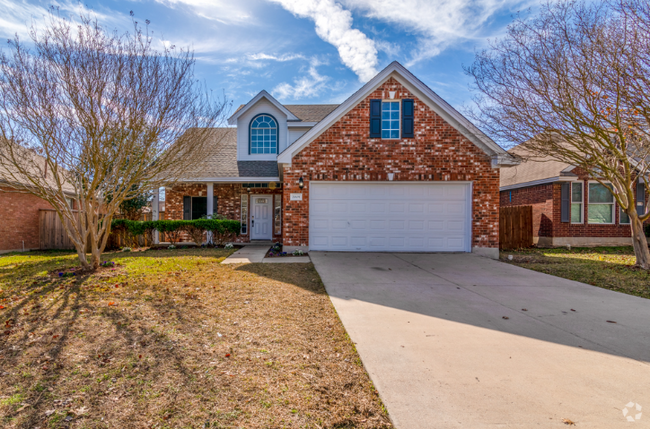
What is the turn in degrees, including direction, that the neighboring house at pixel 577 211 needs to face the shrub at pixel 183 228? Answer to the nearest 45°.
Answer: approximately 45° to its right

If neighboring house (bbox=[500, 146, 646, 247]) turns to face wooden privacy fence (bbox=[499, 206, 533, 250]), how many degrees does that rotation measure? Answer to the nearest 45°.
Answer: approximately 45° to its right

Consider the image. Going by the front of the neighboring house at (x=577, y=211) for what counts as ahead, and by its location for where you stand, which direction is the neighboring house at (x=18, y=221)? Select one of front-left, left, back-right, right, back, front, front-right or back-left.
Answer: front-right

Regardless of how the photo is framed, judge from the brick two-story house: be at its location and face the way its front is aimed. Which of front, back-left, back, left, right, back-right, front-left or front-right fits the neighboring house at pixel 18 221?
right

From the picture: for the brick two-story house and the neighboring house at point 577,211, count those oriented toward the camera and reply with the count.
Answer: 2

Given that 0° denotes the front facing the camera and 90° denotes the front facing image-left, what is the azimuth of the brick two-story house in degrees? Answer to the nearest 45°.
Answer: approximately 0°

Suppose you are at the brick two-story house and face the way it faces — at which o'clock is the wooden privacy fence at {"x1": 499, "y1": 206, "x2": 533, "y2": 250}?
The wooden privacy fence is roughly at 8 o'clock from the brick two-story house.

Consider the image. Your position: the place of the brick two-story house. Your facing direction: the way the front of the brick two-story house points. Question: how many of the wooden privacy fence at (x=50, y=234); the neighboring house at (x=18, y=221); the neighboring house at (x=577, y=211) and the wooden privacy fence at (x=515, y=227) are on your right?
2

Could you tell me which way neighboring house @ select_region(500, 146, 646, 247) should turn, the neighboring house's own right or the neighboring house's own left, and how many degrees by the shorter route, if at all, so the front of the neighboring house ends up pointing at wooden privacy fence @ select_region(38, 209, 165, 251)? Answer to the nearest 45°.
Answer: approximately 45° to the neighboring house's own right

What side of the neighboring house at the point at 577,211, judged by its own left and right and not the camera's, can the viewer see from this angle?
front

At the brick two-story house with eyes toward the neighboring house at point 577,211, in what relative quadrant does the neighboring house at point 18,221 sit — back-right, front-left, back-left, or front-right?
back-left

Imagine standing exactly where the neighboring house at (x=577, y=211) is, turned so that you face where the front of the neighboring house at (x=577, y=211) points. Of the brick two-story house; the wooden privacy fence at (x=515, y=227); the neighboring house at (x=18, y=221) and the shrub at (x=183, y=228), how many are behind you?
0

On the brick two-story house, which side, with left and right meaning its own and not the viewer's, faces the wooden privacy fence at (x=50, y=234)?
right
